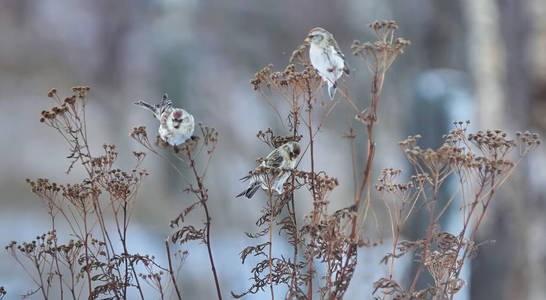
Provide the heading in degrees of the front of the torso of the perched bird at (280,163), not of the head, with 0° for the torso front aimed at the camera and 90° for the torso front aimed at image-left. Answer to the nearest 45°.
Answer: approximately 315°

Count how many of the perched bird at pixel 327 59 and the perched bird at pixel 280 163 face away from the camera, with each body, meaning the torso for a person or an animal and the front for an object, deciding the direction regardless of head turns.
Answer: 0

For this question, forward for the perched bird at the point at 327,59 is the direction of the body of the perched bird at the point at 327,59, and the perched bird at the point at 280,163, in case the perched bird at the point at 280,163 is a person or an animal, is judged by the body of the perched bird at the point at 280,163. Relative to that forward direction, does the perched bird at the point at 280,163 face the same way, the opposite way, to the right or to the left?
to the left

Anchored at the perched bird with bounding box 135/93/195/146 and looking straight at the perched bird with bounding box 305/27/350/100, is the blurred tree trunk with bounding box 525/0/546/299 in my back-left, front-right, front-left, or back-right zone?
front-left
